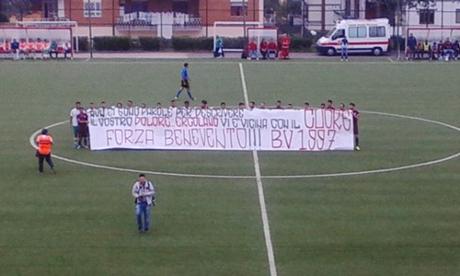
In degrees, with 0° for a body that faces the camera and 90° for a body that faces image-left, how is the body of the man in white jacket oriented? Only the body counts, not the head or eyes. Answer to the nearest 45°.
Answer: approximately 0°

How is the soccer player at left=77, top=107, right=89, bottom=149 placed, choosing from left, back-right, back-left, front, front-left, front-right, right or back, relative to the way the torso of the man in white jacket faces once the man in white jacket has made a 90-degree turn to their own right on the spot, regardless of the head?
right
